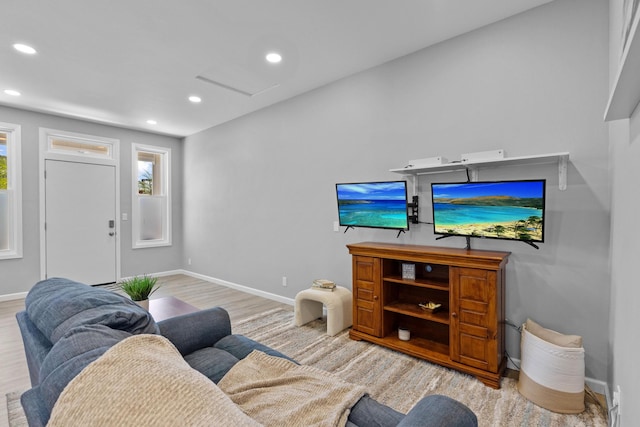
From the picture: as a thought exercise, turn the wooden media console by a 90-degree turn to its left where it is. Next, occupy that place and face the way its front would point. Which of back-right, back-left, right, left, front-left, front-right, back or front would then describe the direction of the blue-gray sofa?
right

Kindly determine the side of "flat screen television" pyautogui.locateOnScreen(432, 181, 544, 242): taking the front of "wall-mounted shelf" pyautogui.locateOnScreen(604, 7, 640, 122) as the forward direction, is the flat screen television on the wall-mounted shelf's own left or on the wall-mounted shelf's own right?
on the wall-mounted shelf's own right

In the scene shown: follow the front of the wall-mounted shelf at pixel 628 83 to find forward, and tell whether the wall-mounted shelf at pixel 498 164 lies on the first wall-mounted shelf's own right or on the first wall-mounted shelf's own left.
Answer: on the first wall-mounted shelf's own right

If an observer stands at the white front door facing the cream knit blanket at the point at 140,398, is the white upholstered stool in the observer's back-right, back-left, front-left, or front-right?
front-left

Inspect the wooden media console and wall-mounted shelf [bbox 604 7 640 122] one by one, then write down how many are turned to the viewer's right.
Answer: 0

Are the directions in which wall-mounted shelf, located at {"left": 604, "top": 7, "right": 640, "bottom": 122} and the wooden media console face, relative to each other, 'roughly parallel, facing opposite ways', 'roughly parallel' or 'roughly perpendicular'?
roughly perpendicular

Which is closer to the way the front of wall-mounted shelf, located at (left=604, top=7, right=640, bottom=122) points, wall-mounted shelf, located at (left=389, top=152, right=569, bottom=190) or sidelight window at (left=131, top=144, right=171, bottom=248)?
the sidelight window

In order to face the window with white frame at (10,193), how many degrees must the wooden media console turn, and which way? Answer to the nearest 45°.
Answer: approximately 45° to its right

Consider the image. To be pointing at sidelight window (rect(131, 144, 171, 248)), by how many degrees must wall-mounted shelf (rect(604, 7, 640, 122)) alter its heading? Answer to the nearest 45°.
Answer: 0° — it already faces it

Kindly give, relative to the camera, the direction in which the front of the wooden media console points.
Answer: facing the viewer and to the left of the viewer

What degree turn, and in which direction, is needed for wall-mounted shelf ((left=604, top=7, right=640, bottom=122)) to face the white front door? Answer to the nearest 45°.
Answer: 0° — it already faces it

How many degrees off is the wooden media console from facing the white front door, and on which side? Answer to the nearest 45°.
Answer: approximately 45° to its right

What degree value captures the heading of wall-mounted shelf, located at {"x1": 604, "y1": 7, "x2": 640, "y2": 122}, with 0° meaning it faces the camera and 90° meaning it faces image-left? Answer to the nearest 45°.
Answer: approximately 90°

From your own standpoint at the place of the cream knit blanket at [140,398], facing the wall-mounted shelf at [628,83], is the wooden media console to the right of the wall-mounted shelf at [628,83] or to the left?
left
